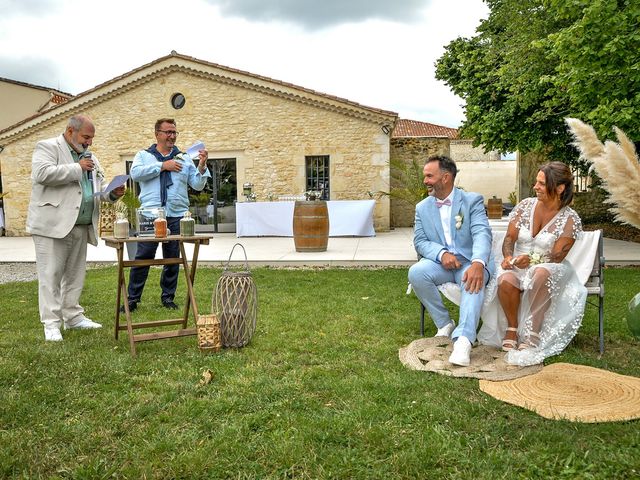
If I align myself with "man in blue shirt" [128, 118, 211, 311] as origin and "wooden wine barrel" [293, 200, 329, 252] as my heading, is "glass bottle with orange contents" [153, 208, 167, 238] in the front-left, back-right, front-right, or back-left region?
back-right

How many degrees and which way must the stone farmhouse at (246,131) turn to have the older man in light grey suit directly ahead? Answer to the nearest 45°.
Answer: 0° — it already faces them

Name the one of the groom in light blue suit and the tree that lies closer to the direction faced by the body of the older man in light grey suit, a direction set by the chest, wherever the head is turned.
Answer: the groom in light blue suit

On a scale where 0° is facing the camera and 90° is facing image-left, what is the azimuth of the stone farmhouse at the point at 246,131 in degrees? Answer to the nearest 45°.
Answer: approximately 0°

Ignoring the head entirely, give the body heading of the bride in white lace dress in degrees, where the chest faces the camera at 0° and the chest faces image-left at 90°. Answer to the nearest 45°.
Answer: approximately 45°

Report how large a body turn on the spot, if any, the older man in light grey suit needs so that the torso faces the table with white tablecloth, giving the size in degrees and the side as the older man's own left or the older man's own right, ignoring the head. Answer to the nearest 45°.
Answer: approximately 90° to the older man's own left

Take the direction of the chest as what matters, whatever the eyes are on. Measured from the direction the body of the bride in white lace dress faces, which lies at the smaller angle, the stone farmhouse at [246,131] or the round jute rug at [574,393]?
the round jute rug

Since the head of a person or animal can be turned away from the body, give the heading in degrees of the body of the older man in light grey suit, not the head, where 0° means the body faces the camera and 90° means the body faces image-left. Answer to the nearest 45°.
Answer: approximately 315°

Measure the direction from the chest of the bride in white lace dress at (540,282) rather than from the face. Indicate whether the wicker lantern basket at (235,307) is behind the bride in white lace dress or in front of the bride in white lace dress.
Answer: in front

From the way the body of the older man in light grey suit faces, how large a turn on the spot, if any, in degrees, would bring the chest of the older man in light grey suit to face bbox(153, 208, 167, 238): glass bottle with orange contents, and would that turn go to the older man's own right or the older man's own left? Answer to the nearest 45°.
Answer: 0° — they already face it

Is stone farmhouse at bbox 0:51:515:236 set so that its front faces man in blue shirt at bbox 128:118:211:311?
yes
